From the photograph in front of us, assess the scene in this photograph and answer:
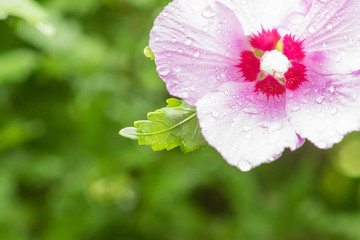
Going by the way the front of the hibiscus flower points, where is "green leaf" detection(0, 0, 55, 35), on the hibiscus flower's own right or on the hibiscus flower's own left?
on the hibiscus flower's own right

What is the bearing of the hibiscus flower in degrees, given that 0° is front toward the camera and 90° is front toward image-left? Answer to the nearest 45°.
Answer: approximately 0°
